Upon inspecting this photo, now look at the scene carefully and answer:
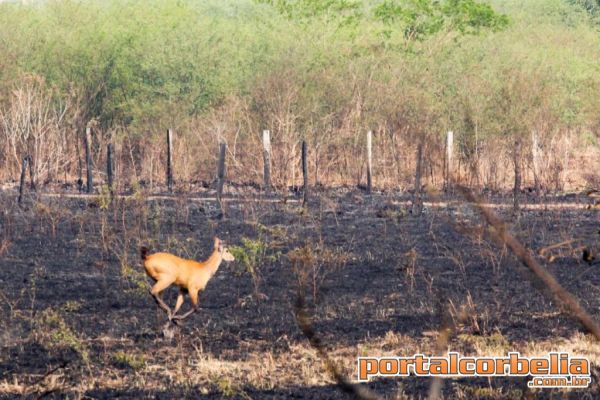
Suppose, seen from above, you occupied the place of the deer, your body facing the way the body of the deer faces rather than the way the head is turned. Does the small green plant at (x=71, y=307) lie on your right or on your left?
on your left

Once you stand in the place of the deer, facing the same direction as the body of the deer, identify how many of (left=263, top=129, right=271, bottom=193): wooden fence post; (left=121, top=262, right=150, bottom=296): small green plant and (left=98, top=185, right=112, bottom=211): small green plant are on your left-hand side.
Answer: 3

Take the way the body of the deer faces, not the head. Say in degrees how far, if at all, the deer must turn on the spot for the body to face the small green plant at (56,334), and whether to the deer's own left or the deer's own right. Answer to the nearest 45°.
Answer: approximately 180°

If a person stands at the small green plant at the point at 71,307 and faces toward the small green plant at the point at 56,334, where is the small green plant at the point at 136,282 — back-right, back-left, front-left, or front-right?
back-left

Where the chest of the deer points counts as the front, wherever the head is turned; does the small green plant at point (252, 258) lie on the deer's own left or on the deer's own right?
on the deer's own left

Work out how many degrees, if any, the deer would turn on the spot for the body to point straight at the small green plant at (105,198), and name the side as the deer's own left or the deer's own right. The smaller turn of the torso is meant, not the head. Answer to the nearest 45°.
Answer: approximately 90° to the deer's own left

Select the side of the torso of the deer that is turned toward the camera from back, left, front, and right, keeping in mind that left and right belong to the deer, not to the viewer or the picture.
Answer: right
